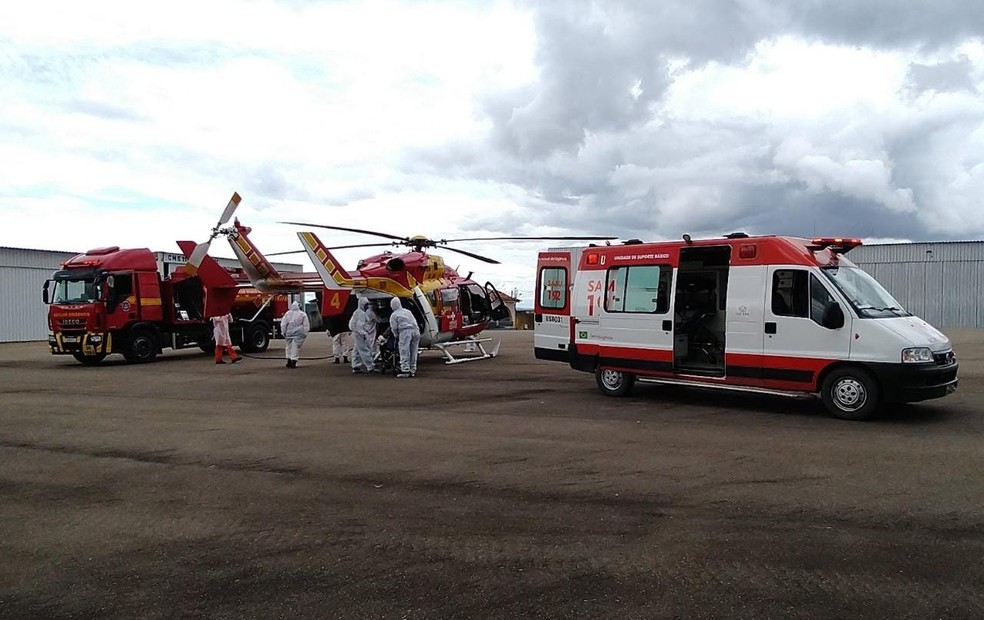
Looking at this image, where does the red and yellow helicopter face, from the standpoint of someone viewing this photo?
facing away from the viewer and to the right of the viewer

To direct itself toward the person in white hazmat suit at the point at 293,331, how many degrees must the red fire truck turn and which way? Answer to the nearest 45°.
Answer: approximately 90° to its left

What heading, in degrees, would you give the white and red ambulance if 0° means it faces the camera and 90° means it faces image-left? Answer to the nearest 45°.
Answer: approximately 315°

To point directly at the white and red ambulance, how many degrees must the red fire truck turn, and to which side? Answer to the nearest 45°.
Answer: approximately 90° to its left

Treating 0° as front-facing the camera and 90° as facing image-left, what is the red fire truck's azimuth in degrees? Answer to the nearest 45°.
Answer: approximately 45°

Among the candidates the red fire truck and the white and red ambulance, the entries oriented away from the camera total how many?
0

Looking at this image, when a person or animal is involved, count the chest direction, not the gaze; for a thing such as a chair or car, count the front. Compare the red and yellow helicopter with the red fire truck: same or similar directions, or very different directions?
very different directions

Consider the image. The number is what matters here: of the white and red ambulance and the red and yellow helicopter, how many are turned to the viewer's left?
0

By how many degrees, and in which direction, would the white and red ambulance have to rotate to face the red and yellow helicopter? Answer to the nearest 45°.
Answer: approximately 180°
